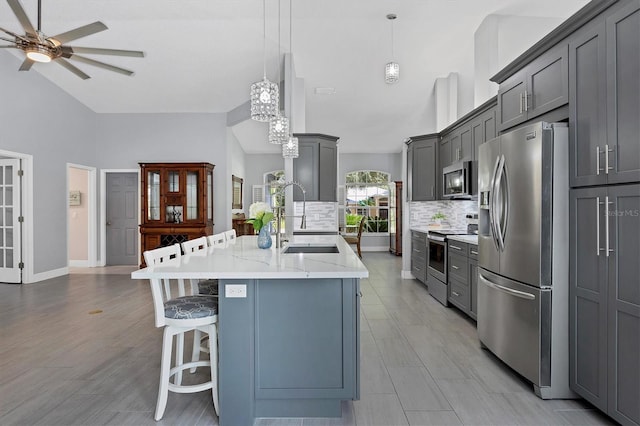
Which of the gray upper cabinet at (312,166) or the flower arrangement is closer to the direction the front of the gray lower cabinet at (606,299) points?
the flower arrangement

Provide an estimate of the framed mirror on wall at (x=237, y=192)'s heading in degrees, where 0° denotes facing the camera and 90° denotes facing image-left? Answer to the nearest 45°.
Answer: approximately 315°

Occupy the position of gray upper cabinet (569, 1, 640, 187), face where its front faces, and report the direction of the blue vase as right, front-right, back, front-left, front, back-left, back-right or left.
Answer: front-right

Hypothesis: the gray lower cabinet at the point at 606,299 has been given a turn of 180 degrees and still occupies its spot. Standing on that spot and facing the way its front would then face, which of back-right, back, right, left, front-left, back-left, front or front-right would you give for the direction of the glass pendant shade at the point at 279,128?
back-left

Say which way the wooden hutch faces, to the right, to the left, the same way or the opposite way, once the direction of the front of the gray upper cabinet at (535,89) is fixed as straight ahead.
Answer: to the left

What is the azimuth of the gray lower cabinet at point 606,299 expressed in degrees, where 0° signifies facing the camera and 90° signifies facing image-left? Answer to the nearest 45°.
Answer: approximately 45°

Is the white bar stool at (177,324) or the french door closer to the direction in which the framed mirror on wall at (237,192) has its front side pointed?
the white bar stool

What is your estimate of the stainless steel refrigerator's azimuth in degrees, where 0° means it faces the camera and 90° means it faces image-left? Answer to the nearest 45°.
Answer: approximately 45°

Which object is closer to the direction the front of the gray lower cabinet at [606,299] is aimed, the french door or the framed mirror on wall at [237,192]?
the french door

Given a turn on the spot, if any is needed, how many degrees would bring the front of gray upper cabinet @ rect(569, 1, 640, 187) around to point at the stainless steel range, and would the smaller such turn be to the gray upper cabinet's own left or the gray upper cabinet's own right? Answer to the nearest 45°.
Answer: approximately 90° to the gray upper cabinet's own right

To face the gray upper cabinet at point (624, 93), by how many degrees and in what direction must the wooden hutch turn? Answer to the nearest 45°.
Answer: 0° — it already faces it
